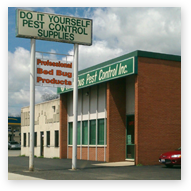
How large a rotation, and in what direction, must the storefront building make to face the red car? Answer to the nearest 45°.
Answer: approximately 45° to its left

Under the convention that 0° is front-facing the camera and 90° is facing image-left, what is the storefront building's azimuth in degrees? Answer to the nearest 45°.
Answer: approximately 45°

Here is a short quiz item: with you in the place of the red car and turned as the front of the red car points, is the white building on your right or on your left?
on your right

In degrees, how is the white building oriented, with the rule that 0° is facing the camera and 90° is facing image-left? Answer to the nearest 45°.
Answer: approximately 45°

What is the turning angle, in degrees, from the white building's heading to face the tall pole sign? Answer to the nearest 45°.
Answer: approximately 45° to its left

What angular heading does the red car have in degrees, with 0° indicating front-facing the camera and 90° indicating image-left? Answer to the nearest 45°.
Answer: approximately 45°

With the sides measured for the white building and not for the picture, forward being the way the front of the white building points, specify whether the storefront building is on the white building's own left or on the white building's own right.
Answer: on the white building's own left
